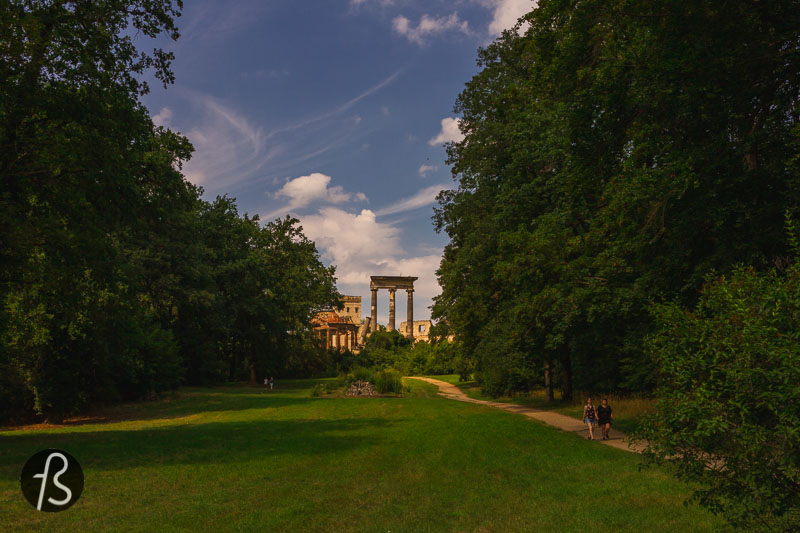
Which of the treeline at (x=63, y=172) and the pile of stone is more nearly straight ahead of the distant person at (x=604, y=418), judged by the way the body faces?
the treeline

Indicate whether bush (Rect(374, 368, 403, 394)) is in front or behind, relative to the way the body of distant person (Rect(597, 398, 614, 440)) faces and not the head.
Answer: behind

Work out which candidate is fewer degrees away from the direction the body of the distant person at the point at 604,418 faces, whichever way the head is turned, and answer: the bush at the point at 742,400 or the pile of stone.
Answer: the bush

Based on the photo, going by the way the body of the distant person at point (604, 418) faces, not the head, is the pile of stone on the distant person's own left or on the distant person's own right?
on the distant person's own right

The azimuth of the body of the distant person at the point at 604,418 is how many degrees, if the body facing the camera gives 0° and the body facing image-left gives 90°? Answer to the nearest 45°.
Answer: approximately 0°

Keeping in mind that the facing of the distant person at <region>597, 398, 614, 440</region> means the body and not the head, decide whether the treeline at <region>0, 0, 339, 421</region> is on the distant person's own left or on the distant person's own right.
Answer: on the distant person's own right
